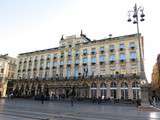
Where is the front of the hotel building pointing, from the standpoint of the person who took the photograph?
facing the viewer and to the left of the viewer
